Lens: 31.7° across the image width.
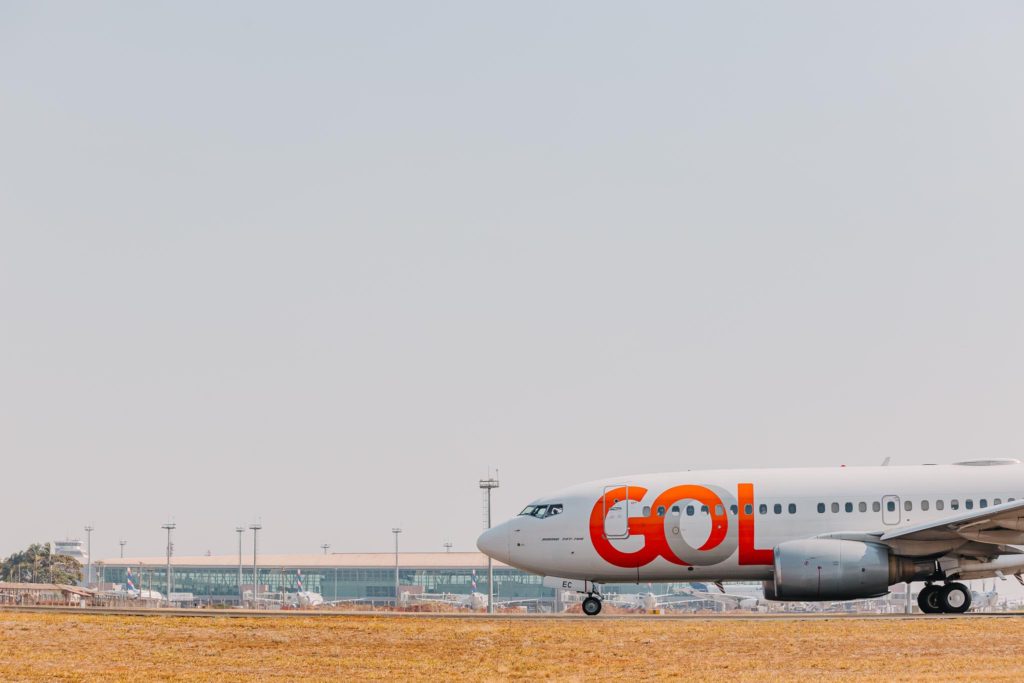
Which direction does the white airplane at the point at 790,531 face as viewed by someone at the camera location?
facing to the left of the viewer
